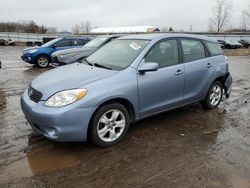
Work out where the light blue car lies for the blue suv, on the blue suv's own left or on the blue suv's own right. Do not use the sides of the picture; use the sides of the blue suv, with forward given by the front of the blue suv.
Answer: on the blue suv's own left

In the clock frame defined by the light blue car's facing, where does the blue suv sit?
The blue suv is roughly at 4 o'clock from the light blue car.

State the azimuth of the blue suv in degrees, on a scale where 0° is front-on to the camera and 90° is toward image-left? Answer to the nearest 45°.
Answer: approximately 45°

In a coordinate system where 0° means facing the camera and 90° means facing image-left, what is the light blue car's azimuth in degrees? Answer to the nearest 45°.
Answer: approximately 45°
